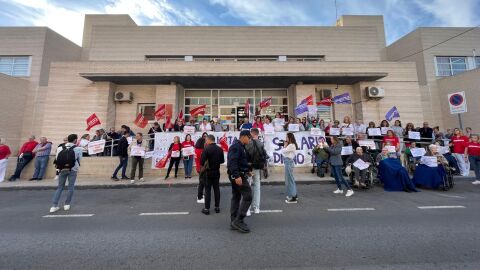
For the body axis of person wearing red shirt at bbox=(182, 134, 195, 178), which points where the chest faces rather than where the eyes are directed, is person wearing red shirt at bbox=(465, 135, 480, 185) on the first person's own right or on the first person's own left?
on the first person's own left

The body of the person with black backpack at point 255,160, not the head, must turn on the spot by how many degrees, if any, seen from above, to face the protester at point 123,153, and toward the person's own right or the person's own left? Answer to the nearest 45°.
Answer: approximately 45° to the person's own left

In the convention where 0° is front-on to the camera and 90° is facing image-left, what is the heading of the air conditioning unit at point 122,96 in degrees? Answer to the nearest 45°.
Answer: approximately 0°

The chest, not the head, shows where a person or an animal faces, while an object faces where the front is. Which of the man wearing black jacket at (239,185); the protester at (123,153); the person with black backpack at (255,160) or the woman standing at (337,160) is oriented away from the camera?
the person with black backpack at (255,160)

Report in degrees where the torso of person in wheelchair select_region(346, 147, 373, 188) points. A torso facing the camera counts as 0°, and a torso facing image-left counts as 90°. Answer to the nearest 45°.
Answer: approximately 0°

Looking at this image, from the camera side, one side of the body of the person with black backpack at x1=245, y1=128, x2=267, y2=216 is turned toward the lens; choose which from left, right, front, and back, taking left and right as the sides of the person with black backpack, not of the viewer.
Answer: back

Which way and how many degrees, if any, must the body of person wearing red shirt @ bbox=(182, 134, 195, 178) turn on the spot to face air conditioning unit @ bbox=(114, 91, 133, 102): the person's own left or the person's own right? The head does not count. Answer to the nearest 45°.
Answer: approximately 135° to the person's own right

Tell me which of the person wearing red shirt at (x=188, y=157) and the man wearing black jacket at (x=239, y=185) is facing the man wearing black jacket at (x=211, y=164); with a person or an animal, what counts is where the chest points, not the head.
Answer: the person wearing red shirt

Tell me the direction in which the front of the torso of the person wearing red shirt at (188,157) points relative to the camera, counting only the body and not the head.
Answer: toward the camera
